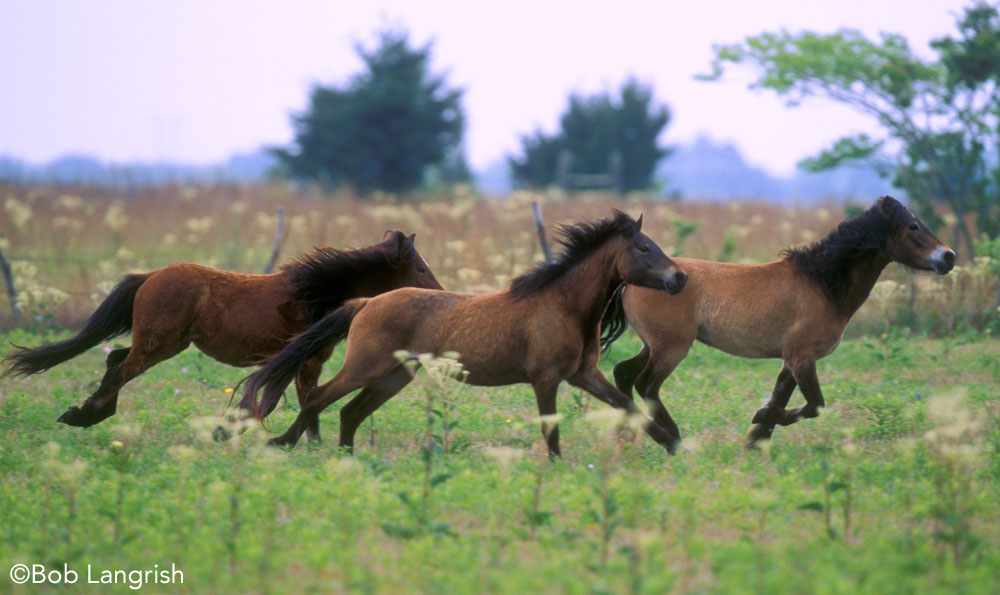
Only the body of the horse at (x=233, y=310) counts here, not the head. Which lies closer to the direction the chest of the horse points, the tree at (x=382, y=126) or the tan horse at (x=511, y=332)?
the tan horse

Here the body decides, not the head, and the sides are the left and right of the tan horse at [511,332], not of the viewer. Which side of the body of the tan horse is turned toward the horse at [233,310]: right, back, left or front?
back

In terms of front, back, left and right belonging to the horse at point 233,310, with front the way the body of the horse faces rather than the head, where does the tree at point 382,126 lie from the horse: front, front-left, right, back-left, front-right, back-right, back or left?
left

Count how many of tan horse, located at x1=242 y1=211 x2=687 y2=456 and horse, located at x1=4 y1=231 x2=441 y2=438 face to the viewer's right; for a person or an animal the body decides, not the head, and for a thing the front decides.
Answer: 2

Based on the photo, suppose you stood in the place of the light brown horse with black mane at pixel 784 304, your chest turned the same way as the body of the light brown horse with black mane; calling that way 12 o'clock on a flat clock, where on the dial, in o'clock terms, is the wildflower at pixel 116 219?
The wildflower is roughly at 7 o'clock from the light brown horse with black mane.

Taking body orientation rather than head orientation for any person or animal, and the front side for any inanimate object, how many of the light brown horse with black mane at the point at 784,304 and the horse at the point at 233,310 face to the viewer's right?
2

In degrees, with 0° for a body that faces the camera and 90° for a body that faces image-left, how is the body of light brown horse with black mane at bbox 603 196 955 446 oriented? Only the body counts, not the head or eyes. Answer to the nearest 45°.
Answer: approximately 270°

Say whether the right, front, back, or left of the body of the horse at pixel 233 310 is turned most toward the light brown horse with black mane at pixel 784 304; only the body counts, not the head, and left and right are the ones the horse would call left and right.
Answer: front

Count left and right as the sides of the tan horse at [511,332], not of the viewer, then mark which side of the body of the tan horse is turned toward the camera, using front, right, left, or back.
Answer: right

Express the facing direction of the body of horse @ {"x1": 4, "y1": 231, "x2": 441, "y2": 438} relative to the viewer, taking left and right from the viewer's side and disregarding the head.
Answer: facing to the right of the viewer
